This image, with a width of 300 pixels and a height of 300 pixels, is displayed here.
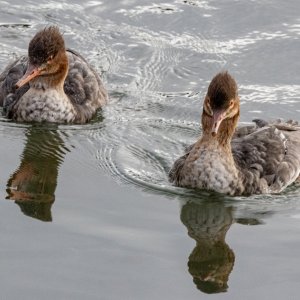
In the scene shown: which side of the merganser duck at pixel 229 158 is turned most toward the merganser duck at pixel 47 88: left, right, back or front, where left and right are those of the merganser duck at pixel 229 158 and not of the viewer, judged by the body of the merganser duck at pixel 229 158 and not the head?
right

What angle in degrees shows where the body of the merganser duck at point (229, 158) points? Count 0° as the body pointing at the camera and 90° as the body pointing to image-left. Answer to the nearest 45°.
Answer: approximately 45°

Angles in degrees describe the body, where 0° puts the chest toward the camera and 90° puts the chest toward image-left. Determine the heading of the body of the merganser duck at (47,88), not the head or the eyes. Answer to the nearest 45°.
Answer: approximately 0°

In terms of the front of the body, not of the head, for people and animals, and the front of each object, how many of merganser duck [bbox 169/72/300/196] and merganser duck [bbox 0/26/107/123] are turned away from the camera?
0

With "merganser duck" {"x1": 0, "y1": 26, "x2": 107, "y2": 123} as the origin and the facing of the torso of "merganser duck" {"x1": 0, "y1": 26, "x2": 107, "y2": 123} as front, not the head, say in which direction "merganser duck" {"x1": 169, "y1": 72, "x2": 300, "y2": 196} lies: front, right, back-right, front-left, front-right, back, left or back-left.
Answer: front-left
